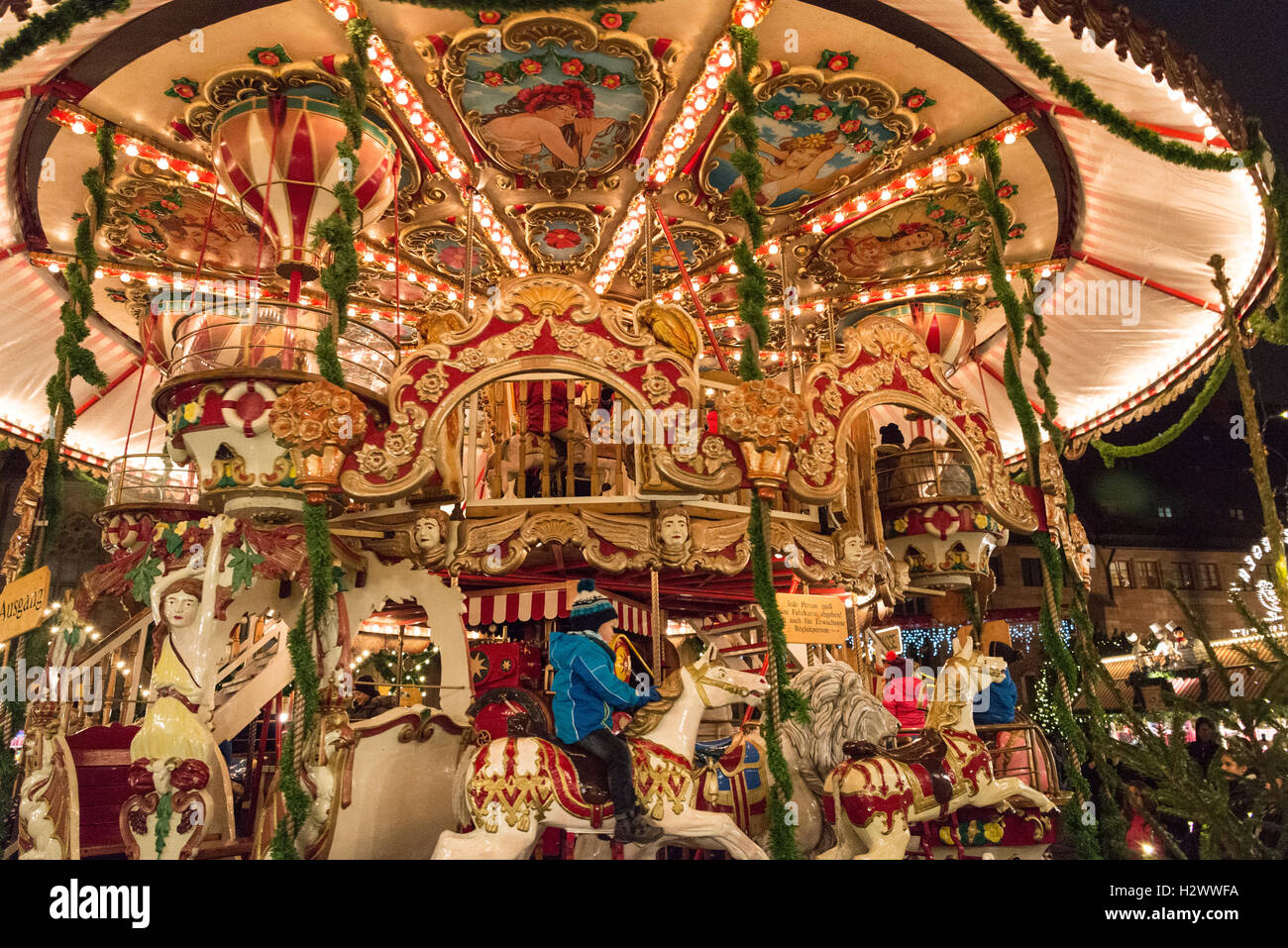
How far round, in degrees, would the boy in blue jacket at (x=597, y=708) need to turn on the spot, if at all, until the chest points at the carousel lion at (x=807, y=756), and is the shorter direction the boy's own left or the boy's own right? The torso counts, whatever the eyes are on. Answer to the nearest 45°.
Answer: approximately 45° to the boy's own left

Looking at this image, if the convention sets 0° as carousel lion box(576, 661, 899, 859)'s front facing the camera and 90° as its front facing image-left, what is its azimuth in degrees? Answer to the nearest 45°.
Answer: approximately 270°

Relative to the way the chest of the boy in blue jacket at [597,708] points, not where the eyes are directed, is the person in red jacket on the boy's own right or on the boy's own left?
on the boy's own left

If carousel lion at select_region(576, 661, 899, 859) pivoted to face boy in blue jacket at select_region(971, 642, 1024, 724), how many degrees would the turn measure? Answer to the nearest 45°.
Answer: approximately 45° to its left

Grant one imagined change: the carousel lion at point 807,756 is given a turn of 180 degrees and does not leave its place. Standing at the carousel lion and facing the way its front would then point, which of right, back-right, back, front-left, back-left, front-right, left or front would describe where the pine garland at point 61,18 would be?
front-left

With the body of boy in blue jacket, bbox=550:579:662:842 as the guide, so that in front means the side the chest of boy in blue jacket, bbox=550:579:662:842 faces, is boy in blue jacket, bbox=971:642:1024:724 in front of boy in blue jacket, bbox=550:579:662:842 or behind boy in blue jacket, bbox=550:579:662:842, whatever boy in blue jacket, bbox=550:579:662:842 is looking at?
in front

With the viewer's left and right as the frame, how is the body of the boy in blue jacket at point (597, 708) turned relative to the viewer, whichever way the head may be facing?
facing to the right of the viewer

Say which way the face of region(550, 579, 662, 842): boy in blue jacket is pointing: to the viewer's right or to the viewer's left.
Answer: to the viewer's right

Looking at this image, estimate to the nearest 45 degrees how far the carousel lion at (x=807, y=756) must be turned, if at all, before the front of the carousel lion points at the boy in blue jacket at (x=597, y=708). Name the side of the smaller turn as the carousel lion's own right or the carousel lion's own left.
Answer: approximately 135° to the carousel lion's own right

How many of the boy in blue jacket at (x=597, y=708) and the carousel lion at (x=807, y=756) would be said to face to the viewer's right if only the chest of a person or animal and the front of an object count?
2
